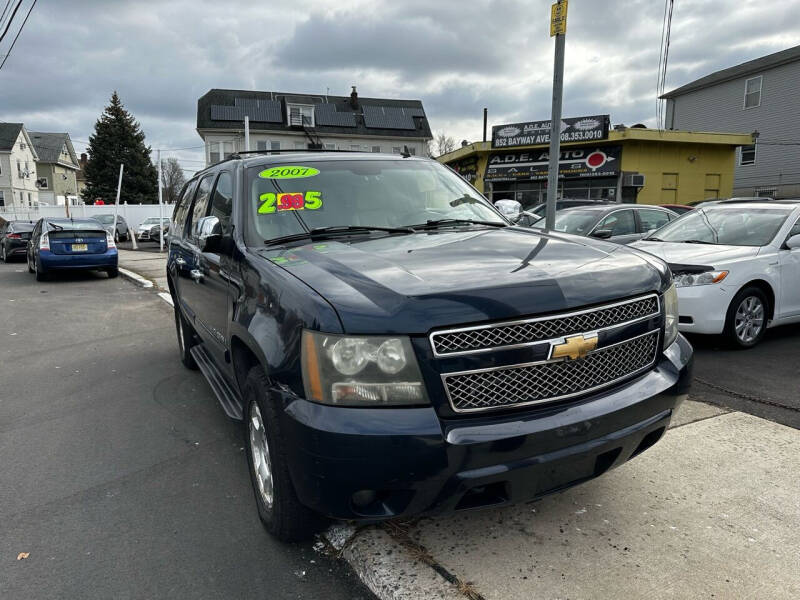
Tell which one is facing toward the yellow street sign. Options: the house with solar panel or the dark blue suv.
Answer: the house with solar panel

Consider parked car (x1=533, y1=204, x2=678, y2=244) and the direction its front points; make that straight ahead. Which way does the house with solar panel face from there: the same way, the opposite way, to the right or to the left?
to the left

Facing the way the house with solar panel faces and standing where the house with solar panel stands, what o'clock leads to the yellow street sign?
The yellow street sign is roughly at 12 o'clock from the house with solar panel.

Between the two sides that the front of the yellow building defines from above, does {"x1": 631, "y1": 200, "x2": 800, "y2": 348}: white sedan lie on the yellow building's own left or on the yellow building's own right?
on the yellow building's own left

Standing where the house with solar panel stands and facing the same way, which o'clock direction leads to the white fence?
The white fence is roughly at 2 o'clock from the house with solar panel.

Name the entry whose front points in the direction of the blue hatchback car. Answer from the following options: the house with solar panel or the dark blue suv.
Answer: the house with solar panel

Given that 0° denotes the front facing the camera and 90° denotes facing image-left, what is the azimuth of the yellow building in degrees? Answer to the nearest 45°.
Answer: approximately 45°

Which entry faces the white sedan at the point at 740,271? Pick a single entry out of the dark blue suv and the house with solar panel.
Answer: the house with solar panel

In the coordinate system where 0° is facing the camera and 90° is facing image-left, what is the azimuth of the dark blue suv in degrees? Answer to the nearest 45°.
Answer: approximately 315°

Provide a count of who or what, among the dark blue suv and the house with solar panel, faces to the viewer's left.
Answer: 0

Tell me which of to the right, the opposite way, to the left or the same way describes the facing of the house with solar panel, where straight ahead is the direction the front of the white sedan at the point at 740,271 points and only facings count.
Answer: to the left

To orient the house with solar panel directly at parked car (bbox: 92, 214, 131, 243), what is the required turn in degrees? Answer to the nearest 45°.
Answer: approximately 45° to its right

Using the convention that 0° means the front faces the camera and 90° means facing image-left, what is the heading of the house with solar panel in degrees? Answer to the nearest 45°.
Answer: approximately 0°
